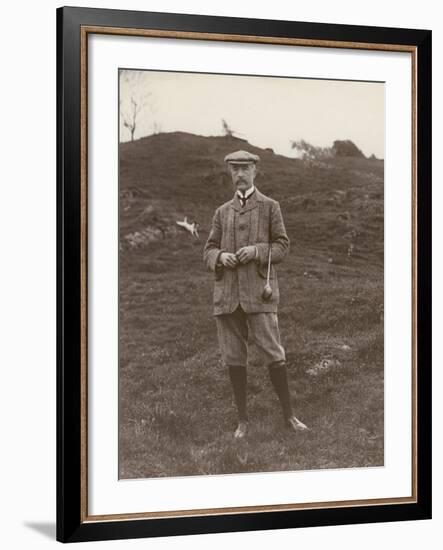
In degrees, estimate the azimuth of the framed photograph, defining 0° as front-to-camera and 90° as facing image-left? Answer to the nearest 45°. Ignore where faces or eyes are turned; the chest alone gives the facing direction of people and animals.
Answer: approximately 315°
